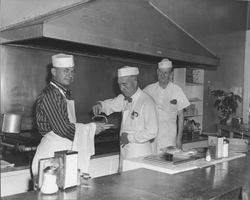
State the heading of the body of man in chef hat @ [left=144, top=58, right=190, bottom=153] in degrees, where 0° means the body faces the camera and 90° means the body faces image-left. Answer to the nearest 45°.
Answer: approximately 0°

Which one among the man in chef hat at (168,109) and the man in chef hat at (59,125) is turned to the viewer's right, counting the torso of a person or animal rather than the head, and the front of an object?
the man in chef hat at (59,125)

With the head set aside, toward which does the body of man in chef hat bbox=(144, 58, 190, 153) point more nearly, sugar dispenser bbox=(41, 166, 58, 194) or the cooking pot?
the sugar dispenser

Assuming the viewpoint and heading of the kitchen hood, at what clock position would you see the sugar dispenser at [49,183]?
The sugar dispenser is roughly at 2 o'clock from the kitchen hood.

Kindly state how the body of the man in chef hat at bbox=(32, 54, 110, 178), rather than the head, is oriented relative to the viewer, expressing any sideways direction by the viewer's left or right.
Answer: facing to the right of the viewer

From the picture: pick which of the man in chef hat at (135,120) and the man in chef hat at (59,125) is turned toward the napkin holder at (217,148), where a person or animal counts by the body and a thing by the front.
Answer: the man in chef hat at (59,125)

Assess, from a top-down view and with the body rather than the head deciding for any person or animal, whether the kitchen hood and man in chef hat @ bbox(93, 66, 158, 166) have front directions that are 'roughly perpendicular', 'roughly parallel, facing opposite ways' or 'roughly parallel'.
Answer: roughly perpendicular
